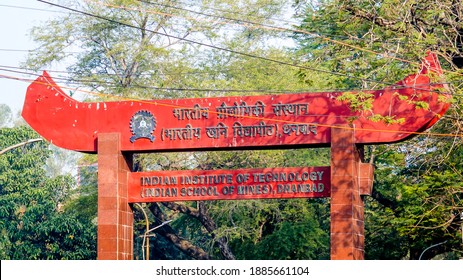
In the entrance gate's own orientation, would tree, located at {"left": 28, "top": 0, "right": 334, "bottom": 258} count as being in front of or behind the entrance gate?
behind

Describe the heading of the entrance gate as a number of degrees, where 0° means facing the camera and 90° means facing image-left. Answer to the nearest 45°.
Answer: approximately 0°
